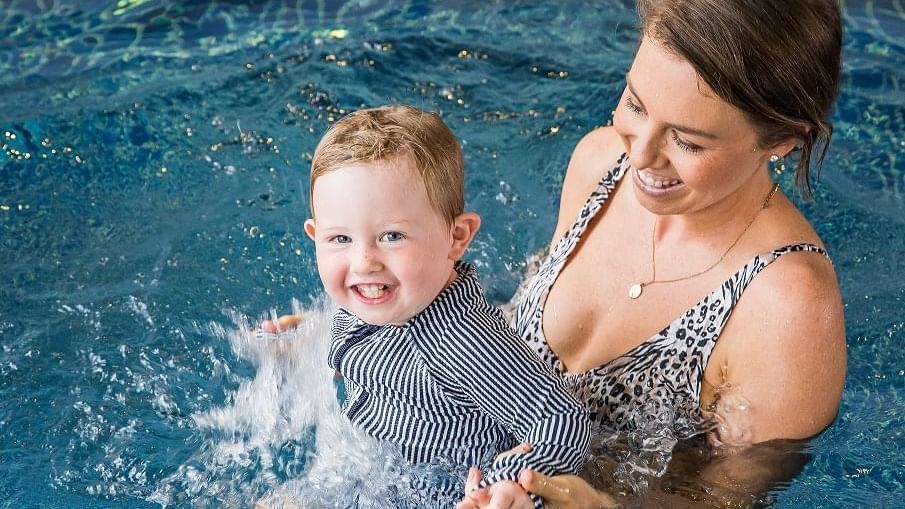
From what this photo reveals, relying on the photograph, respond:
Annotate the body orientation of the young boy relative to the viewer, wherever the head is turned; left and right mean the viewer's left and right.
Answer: facing the viewer and to the left of the viewer

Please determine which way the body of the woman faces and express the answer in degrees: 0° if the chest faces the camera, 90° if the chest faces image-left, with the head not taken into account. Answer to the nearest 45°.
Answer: approximately 45°

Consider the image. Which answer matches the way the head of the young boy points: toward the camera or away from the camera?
toward the camera

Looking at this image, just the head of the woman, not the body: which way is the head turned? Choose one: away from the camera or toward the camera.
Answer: toward the camera
